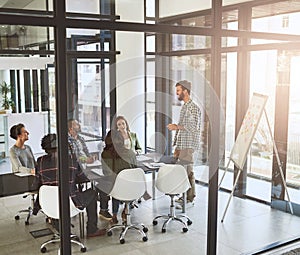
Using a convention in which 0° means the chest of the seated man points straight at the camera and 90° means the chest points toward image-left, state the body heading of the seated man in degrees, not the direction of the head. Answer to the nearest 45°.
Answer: approximately 225°

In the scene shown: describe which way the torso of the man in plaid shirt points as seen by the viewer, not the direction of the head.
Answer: to the viewer's left

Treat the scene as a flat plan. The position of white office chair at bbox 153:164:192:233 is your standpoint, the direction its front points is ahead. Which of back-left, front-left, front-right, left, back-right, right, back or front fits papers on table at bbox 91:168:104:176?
left

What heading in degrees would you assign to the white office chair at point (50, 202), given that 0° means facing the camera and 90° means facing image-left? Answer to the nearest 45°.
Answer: approximately 225°

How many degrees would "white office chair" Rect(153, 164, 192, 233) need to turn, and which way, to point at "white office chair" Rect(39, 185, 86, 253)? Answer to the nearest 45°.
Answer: approximately 135° to its left

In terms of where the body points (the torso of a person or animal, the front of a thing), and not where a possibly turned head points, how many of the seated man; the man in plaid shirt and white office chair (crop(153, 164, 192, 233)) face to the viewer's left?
1

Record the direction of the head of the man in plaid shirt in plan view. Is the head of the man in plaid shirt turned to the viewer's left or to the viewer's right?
to the viewer's left

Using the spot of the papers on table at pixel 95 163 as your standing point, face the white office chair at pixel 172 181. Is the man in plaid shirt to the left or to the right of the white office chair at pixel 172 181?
left

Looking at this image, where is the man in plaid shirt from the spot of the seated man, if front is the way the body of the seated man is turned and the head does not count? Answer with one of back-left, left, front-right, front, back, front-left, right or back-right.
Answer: front

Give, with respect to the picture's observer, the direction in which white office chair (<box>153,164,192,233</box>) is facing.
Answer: facing away from the viewer

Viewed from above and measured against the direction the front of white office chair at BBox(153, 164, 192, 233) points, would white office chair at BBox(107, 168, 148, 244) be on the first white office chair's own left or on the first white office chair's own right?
on the first white office chair's own left

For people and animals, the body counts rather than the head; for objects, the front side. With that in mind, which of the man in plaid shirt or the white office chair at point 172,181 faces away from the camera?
the white office chair

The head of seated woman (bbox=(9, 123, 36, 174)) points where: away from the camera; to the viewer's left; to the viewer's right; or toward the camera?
to the viewer's right
